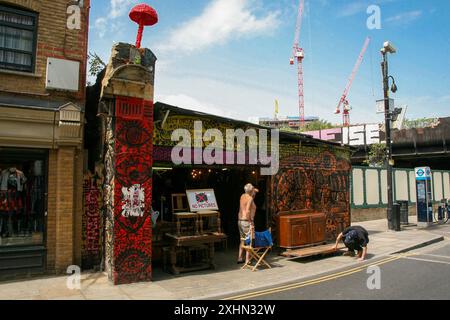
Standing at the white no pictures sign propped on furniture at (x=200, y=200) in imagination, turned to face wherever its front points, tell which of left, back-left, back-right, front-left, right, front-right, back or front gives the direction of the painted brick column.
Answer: front-right

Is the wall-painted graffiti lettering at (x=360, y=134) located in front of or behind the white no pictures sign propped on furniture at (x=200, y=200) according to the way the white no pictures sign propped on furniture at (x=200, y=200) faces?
behind

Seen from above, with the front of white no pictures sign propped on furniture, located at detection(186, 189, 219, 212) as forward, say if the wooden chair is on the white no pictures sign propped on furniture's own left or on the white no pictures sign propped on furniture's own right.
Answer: on the white no pictures sign propped on furniture's own left

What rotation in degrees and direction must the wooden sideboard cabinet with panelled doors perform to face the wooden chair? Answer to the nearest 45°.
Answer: approximately 90° to its right

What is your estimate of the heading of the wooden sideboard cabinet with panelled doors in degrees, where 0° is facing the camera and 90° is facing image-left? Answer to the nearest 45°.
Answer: approximately 315°

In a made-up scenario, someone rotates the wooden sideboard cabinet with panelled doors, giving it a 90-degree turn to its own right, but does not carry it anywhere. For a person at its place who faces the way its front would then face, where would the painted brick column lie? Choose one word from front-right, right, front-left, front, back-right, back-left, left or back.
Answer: front

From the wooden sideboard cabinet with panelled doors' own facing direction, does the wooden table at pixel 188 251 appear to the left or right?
on its right

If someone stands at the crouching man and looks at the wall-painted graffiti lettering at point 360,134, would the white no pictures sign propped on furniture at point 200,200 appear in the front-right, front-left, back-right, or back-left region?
back-left

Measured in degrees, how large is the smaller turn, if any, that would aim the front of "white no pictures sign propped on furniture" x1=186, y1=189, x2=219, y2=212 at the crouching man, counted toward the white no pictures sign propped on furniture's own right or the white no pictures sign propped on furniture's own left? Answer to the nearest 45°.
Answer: approximately 90° to the white no pictures sign propped on furniture's own left

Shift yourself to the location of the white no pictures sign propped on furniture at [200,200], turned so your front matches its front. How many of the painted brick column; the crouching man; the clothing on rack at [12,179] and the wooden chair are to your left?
2

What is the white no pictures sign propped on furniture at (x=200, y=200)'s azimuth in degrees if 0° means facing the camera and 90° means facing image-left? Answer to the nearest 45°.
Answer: approximately 0°

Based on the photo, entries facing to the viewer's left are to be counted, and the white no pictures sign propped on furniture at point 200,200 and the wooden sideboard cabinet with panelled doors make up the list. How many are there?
0
